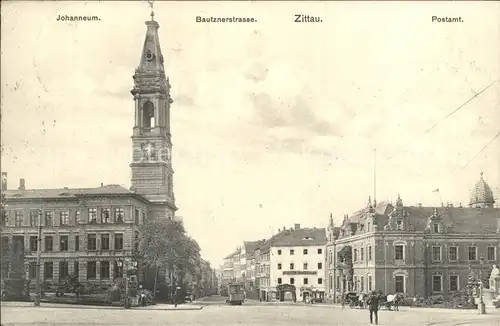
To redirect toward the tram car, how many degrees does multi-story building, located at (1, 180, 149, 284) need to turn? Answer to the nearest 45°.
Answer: approximately 135° to its left

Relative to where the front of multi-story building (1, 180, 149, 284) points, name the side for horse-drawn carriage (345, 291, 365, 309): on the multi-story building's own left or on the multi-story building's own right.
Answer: on the multi-story building's own left

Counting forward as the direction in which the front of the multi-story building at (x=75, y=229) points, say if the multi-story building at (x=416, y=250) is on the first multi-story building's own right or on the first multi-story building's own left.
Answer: on the first multi-story building's own left

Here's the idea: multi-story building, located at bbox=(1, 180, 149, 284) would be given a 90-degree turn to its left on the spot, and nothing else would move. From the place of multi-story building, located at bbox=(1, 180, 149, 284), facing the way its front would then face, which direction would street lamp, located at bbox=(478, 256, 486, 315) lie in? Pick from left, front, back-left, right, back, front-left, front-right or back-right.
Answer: front

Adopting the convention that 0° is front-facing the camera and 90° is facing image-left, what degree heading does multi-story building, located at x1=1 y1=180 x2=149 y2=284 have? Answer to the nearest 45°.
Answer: approximately 0°

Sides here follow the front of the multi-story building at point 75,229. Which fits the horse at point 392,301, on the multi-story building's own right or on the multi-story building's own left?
on the multi-story building's own left
